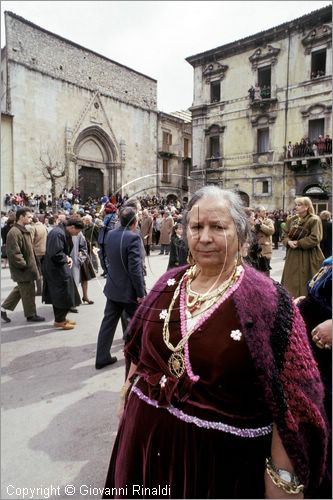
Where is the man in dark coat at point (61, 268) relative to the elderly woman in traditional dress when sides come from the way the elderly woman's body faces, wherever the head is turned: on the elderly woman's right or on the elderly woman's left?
on the elderly woman's right

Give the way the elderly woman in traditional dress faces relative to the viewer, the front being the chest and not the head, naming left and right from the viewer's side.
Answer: facing the viewer and to the left of the viewer

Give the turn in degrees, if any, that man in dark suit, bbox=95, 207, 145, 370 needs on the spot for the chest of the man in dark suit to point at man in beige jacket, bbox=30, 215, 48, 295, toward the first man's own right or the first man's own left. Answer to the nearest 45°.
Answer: approximately 45° to the first man's own left

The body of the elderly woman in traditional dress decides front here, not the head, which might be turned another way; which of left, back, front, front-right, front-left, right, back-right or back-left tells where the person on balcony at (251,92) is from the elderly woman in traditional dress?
back-right

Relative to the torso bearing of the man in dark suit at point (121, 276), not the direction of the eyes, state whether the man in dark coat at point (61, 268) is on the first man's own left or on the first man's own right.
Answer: on the first man's own left

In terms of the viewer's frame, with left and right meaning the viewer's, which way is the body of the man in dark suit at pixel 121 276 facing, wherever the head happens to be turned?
facing away from the viewer and to the right of the viewer

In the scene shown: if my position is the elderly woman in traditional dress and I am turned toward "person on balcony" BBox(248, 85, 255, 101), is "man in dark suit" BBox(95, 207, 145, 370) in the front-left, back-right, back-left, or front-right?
front-left
